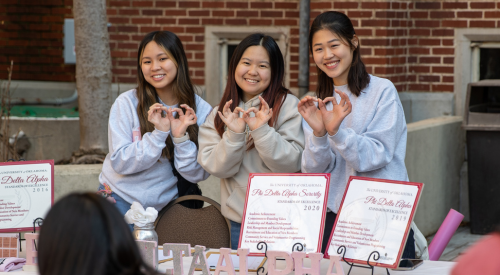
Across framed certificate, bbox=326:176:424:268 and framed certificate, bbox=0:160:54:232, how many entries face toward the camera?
2

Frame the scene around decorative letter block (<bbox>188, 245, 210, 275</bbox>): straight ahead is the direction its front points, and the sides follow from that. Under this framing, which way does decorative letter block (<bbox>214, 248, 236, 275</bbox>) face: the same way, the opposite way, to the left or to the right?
the same way

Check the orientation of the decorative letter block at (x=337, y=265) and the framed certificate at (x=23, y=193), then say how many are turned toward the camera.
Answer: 2

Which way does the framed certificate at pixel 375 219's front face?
toward the camera

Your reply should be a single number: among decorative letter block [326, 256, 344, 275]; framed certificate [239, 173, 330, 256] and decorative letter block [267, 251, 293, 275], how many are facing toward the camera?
3

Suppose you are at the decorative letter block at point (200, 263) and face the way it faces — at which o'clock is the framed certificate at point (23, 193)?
The framed certificate is roughly at 4 o'clock from the decorative letter block.

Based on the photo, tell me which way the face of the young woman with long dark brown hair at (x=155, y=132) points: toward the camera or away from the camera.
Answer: toward the camera

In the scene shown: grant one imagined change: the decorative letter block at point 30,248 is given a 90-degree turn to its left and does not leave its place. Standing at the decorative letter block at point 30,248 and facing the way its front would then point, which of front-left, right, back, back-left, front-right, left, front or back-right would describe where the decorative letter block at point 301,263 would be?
front-right

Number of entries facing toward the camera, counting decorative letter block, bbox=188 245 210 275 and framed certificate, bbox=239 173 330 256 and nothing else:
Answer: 2

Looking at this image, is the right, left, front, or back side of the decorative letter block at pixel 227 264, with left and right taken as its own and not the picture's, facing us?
front

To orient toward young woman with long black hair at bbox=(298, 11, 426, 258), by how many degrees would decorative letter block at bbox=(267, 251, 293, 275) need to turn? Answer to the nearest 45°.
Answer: approximately 135° to its left

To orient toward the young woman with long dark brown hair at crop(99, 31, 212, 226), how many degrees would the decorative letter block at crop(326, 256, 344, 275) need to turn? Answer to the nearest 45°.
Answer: approximately 135° to its right
